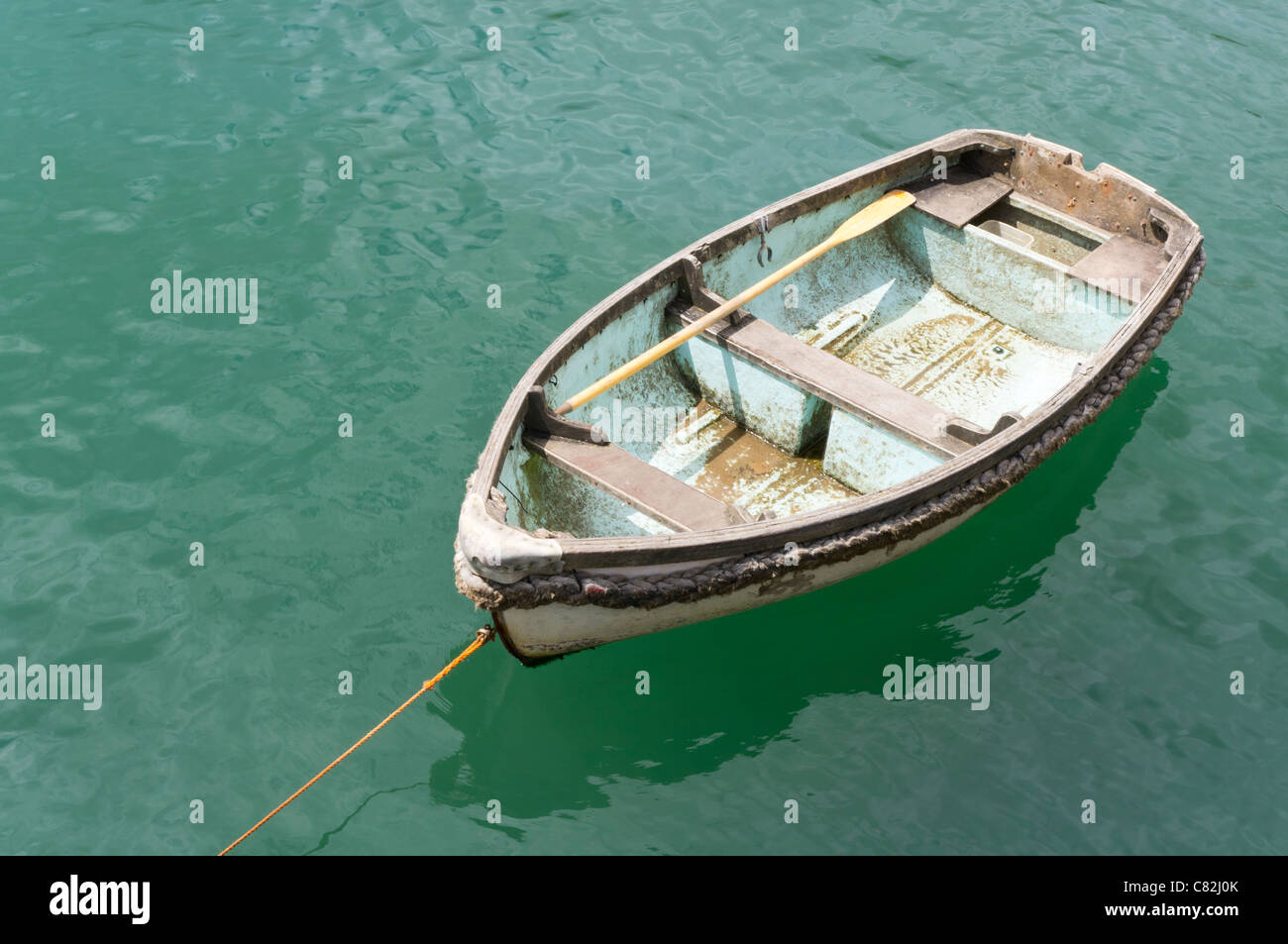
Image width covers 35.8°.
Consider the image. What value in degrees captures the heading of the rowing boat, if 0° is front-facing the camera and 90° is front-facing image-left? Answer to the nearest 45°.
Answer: approximately 45°

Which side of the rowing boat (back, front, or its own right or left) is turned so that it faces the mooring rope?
front
